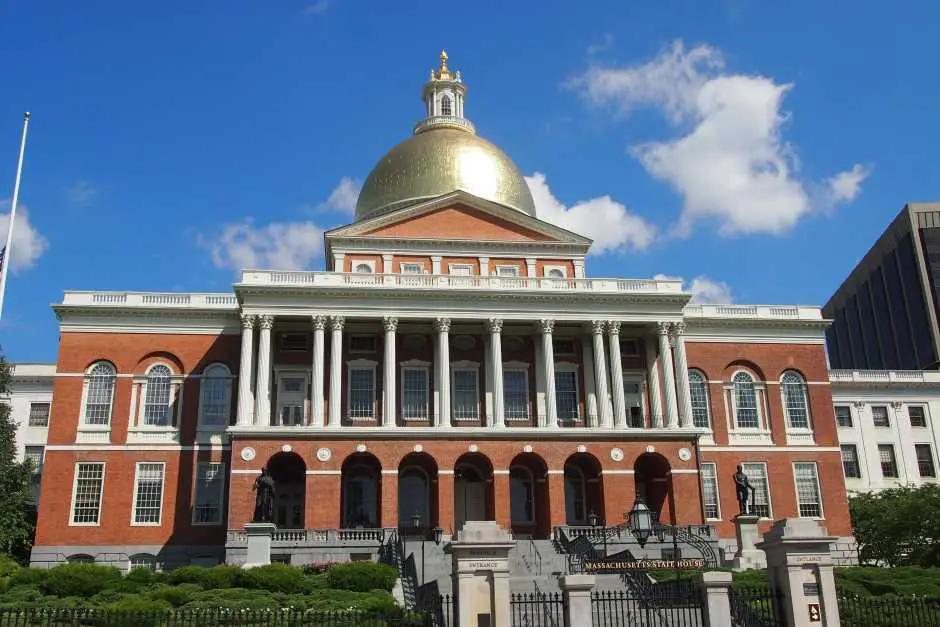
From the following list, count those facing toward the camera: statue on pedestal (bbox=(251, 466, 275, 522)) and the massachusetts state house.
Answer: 2

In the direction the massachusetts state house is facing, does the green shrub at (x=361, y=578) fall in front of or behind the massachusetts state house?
in front

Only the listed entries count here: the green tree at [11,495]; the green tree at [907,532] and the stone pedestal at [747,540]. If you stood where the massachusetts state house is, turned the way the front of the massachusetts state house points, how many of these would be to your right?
1

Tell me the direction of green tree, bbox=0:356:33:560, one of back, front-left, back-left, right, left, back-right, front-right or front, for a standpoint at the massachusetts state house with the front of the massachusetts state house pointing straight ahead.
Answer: right

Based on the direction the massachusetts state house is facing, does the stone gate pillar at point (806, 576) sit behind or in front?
in front

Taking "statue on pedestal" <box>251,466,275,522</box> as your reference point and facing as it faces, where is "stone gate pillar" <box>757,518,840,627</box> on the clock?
The stone gate pillar is roughly at 11 o'clock from the statue on pedestal.

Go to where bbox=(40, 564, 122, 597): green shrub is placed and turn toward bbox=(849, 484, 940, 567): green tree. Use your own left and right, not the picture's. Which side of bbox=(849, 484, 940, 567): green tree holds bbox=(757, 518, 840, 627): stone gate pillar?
right

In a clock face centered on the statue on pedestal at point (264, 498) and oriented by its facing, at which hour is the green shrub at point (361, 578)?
The green shrub is roughly at 11 o'clock from the statue on pedestal.

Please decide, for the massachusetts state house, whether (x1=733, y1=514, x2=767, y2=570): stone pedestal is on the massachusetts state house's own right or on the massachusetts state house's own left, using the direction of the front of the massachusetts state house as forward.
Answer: on the massachusetts state house's own left

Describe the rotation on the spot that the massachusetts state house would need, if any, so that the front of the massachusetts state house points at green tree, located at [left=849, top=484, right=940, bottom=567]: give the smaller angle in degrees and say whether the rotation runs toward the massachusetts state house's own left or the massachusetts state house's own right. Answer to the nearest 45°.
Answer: approximately 90° to the massachusetts state house's own left

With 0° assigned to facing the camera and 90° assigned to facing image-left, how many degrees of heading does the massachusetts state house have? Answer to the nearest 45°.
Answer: approximately 0°
